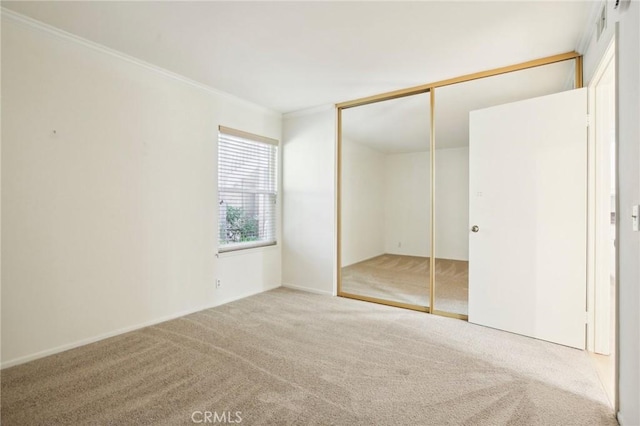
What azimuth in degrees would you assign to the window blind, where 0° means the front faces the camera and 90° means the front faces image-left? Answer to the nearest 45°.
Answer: approximately 315°

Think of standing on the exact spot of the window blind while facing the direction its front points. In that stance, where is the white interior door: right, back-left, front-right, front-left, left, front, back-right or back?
front
